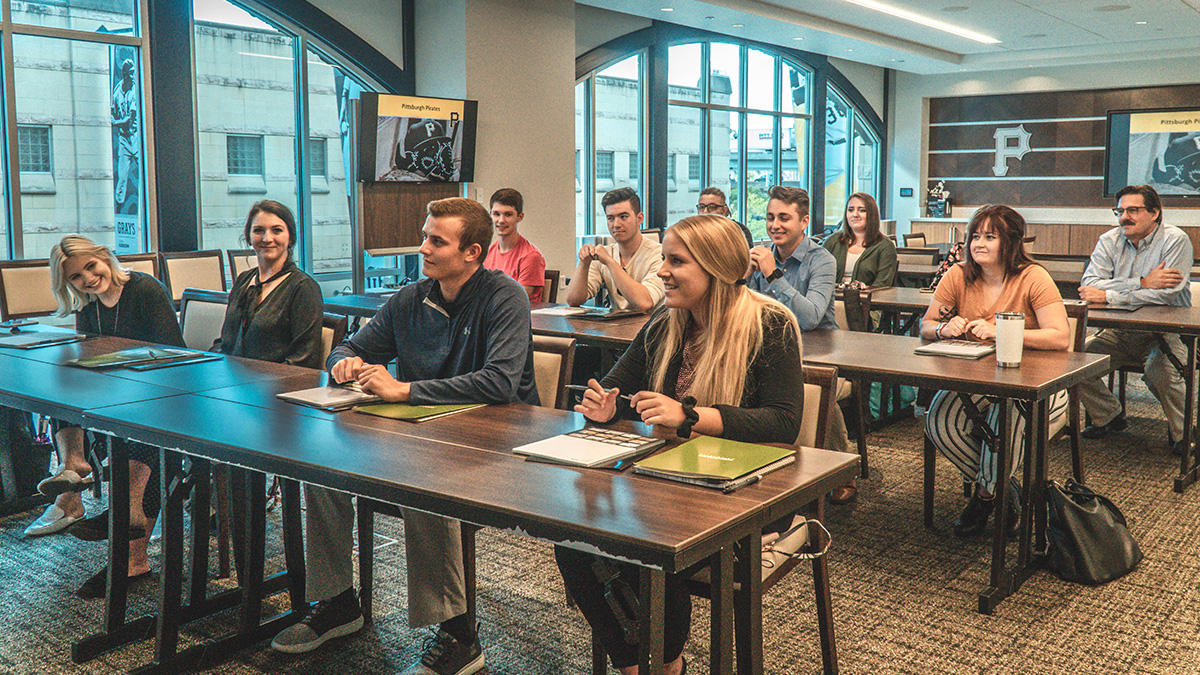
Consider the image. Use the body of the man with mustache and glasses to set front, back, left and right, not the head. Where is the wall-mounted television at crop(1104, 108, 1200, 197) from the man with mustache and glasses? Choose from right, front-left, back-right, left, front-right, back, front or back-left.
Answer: back-right

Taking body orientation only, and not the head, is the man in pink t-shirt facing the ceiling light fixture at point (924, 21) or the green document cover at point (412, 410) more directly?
the green document cover

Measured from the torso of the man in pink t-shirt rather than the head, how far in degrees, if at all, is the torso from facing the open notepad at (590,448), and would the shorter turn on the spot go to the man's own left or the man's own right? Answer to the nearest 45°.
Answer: approximately 45° to the man's own left

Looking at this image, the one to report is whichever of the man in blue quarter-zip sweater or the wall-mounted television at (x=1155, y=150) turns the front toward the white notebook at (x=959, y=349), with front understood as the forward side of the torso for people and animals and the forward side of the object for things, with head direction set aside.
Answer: the wall-mounted television

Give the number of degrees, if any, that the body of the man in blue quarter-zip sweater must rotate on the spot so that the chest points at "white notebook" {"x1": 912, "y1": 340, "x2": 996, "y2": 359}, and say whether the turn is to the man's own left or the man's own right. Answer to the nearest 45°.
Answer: approximately 135° to the man's own left

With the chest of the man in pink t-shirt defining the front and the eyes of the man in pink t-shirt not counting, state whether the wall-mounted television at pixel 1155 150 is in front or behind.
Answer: behind

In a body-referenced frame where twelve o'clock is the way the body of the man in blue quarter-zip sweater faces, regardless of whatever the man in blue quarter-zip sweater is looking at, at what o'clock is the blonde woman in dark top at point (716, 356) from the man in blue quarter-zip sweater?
The blonde woman in dark top is roughly at 9 o'clock from the man in blue quarter-zip sweater.

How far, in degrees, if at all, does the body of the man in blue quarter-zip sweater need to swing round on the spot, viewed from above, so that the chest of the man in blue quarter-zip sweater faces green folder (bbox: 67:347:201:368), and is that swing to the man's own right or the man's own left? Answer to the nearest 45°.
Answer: approximately 90° to the man's own right

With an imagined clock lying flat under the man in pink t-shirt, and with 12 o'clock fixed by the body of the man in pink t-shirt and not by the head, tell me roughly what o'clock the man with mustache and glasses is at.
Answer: The man with mustache and glasses is roughly at 8 o'clock from the man in pink t-shirt.

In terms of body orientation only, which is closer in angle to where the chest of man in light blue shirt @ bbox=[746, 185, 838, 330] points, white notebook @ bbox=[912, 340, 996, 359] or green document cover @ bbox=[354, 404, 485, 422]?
the green document cover

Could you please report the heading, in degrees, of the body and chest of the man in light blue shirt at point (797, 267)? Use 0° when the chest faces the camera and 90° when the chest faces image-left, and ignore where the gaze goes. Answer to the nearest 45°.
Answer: approximately 45°
